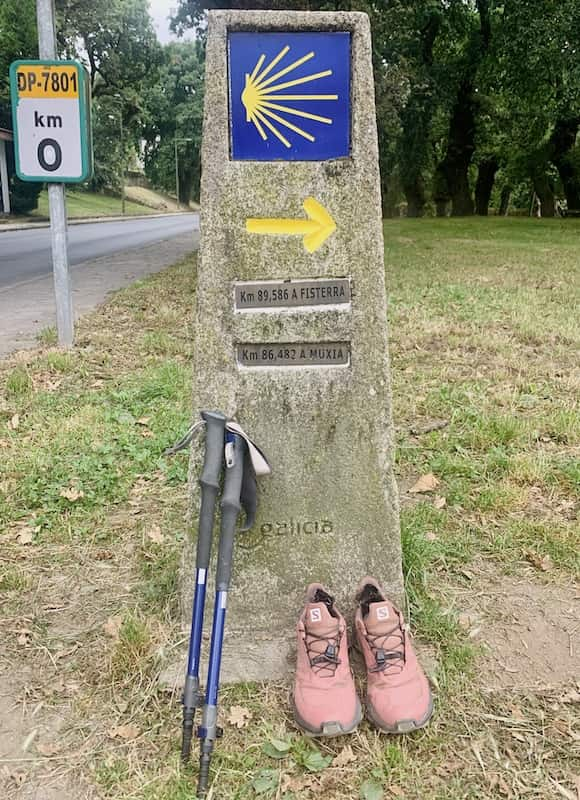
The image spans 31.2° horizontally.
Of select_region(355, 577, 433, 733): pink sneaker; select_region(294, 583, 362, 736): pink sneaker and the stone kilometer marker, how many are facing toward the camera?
3

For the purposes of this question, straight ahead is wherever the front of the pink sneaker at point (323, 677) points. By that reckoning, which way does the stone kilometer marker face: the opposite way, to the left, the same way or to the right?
the same way

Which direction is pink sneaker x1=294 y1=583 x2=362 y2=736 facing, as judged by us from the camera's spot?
facing the viewer

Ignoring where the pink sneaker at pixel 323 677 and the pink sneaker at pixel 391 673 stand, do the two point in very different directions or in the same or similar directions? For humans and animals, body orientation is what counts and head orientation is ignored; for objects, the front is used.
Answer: same or similar directions

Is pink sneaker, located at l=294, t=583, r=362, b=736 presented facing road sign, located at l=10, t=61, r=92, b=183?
no

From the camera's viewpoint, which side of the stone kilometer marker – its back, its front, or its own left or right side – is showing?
front

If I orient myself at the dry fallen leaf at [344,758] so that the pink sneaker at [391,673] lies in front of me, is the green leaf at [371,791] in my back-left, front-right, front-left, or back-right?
back-right

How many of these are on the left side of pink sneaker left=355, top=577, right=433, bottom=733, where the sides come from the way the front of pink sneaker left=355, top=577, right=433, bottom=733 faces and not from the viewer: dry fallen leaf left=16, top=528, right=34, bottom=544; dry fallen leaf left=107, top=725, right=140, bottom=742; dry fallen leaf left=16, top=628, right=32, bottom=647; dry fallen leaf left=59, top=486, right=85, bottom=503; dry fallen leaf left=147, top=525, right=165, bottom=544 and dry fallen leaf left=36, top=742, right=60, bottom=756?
0
